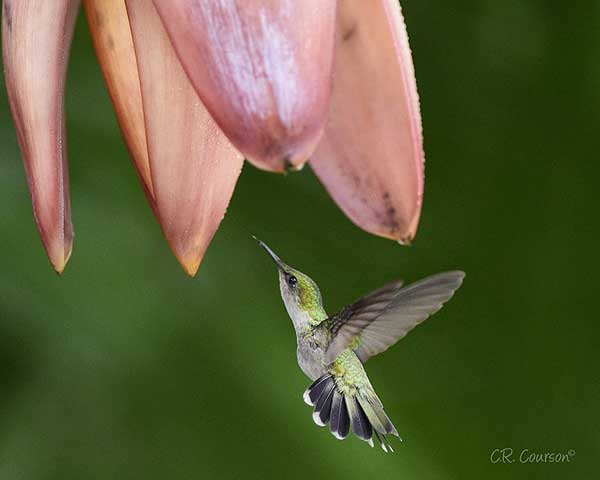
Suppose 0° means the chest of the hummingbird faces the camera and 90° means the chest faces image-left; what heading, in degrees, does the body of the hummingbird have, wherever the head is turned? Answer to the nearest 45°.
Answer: approximately 90°
